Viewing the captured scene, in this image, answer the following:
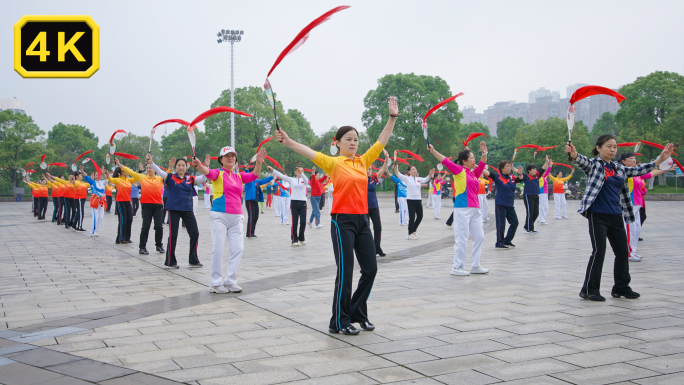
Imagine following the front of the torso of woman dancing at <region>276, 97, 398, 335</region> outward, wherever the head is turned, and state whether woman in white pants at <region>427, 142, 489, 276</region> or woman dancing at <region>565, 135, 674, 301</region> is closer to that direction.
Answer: the woman dancing

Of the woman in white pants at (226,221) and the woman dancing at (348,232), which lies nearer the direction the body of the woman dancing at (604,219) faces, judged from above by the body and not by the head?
the woman dancing

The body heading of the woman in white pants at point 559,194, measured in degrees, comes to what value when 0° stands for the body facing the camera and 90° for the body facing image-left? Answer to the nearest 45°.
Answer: approximately 315°

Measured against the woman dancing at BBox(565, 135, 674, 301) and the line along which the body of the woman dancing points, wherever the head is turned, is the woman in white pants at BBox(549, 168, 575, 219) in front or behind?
behind

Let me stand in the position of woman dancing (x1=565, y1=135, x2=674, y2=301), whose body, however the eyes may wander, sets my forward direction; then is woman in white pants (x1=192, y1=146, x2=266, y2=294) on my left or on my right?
on my right

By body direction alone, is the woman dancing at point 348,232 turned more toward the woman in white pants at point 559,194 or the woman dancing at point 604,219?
the woman dancing

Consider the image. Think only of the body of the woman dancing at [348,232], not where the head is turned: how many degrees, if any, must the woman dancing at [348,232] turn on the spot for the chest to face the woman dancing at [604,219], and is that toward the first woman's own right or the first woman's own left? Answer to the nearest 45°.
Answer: approximately 90° to the first woman's own left

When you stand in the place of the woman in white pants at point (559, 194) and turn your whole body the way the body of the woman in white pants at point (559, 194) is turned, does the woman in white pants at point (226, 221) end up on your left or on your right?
on your right
